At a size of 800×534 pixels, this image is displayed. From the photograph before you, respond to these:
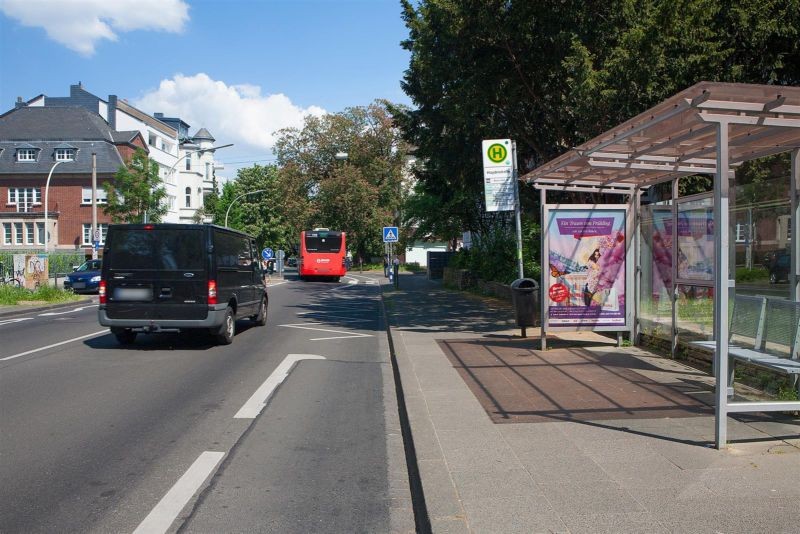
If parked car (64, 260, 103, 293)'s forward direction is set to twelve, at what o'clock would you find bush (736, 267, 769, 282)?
The bush is roughly at 10 o'clock from the parked car.

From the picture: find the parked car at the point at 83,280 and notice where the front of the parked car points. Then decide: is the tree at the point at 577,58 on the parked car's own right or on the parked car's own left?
on the parked car's own left

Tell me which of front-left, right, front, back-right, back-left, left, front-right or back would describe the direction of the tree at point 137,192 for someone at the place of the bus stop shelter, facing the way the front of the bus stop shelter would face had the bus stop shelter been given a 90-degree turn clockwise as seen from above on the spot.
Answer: front

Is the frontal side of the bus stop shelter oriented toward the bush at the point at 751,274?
no

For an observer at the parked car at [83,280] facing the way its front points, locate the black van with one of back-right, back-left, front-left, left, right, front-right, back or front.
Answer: front-left

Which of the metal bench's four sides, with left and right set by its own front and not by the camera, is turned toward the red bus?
right

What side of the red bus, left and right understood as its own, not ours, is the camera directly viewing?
back

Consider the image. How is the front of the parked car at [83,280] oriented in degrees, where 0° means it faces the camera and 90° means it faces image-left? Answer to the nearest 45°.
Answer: approximately 45°

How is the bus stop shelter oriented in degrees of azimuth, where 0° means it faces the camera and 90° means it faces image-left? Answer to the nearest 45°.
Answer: approximately 45°

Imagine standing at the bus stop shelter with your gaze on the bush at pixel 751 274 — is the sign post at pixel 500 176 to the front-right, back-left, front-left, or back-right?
front-left

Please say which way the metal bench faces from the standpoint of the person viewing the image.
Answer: facing the viewer and to the left of the viewer

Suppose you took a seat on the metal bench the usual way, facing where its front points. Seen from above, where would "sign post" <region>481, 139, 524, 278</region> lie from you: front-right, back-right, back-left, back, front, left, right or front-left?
right
